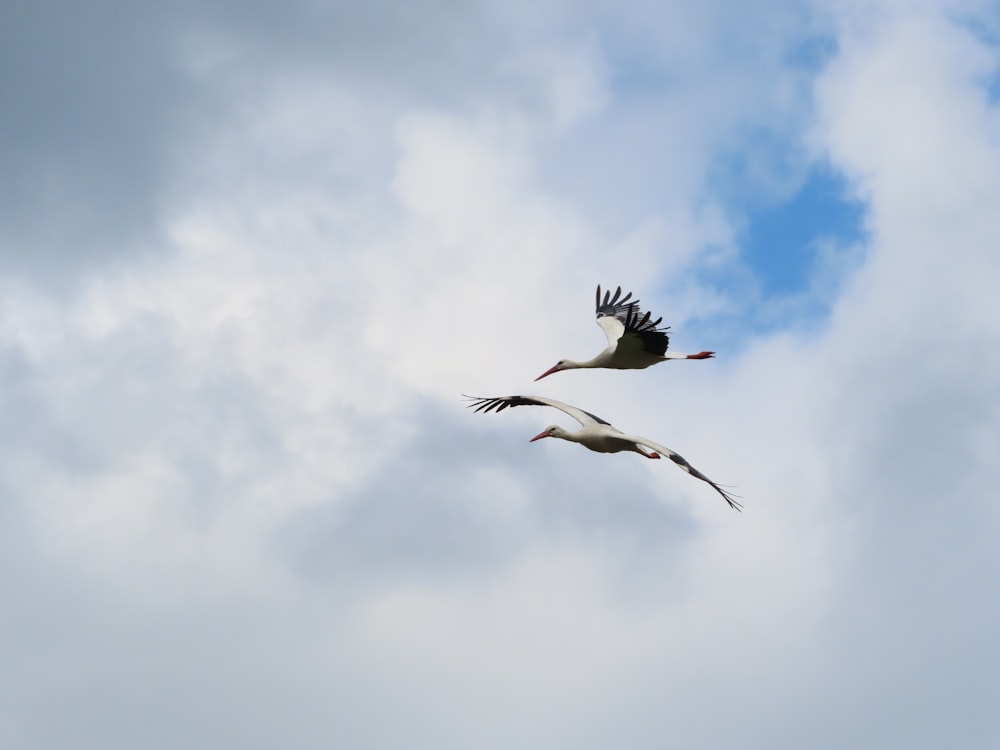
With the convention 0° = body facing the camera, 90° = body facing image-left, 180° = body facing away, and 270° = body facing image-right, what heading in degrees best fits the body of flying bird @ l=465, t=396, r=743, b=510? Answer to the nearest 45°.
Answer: approximately 45°

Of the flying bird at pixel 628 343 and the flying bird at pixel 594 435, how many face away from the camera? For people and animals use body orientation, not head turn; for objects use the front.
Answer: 0

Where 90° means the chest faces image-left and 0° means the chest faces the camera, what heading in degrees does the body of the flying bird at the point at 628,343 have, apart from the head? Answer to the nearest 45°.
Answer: approximately 90°
